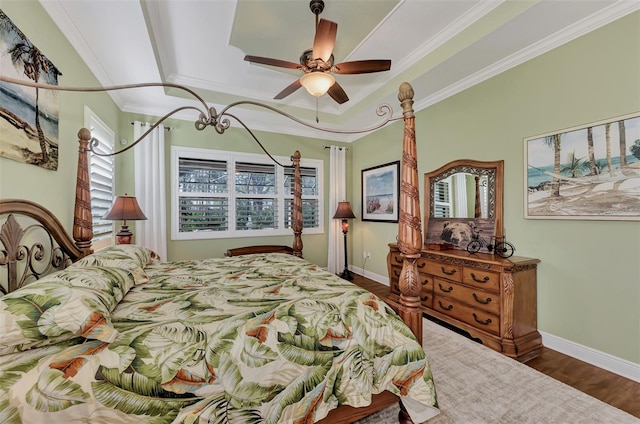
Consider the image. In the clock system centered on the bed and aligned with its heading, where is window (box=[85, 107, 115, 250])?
The window is roughly at 8 o'clock from the bed.

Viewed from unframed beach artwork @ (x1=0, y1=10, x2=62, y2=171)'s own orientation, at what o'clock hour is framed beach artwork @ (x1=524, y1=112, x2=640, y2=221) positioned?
framed beach artwork @ (x1=524, y1=112, x2=640, y2=221) is roughly at 12 o'clock from unframed beach artwork @ (x1=0, y1=10, x2=62, y2=171).

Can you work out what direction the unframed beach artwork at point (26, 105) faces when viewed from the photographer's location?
facing the viewer and to the right of the viewer

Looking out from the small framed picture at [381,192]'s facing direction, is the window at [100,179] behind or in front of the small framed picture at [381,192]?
in front

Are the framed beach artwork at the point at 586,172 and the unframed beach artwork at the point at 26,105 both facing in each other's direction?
yes

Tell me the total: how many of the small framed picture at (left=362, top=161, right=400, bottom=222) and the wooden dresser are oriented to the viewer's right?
0

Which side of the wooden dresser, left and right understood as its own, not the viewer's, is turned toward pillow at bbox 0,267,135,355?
front

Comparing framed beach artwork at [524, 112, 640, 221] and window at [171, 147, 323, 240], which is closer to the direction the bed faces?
the framed beach artwork

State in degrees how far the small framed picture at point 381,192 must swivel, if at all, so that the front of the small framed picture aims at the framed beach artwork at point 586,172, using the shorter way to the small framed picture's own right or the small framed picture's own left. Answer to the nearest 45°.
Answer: approximately 90° to the small framed picture's own left

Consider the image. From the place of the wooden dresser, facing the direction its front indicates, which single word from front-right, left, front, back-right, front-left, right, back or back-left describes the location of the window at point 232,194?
front-right

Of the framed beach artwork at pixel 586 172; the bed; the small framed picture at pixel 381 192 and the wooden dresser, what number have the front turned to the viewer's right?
1

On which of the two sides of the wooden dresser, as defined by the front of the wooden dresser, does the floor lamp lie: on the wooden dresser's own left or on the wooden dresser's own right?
on the wooden dresser's own right

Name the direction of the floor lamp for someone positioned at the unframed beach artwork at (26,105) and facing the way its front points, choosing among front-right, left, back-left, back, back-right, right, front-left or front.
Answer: front-left

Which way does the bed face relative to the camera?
to the viewer's right

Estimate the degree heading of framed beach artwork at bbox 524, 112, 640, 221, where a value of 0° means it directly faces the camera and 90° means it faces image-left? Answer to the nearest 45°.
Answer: approximately 45°

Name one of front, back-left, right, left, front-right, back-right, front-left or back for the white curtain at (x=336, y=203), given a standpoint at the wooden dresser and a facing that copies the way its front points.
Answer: right

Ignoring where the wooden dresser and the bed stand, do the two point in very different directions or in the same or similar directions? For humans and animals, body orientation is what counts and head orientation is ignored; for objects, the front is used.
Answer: very different directions

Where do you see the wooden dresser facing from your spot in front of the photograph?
facing the viewer and to the left of the viewer

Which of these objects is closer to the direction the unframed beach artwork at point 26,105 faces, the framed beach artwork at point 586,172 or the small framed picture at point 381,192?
the framed beach artwork
